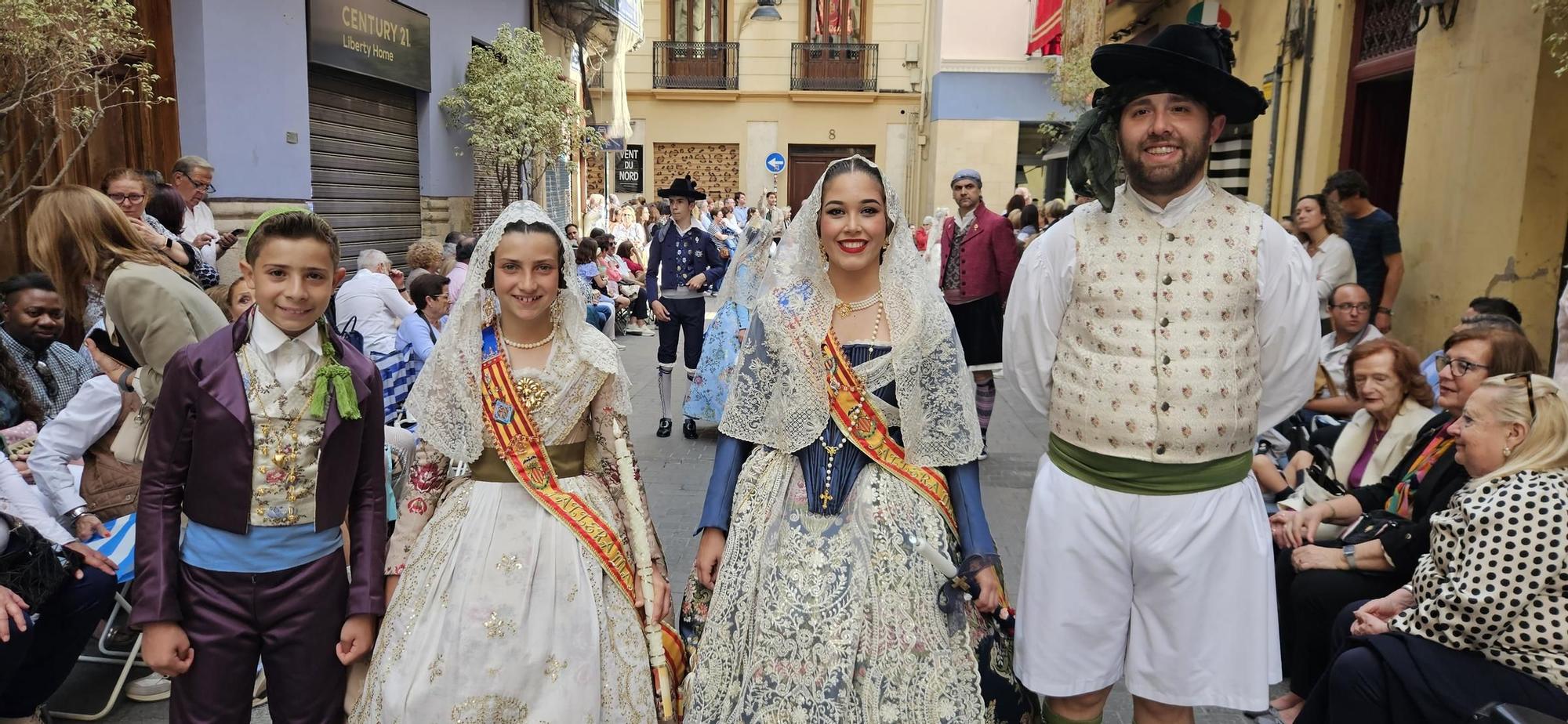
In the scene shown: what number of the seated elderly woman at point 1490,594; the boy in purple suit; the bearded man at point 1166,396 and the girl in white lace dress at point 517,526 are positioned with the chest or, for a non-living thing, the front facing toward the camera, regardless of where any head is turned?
3

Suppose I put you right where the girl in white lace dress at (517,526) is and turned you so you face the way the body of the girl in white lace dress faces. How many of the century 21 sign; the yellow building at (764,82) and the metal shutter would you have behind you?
3

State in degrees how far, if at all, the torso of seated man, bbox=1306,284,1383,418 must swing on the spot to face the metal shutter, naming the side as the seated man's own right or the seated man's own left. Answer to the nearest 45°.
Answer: approximately 45° to the seated man's own right

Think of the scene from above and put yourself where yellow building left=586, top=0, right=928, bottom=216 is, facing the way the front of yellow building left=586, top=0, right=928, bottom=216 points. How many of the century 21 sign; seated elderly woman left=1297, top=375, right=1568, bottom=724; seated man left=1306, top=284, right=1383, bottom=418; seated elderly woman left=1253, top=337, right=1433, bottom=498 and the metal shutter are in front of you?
5

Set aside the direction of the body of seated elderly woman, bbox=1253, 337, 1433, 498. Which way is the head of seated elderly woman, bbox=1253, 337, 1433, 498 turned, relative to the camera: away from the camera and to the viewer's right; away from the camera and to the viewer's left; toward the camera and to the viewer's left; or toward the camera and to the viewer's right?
toward the camera and to the viewer's left

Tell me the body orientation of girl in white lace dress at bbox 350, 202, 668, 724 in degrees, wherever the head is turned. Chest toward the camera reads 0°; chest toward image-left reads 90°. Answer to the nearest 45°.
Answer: approximately 0°

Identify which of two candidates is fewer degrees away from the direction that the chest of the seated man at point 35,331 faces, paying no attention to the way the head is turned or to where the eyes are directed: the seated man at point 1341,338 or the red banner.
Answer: the seated man

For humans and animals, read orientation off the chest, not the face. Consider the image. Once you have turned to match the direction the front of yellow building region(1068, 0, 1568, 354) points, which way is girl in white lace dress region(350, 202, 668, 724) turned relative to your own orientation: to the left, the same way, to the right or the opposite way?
to the left

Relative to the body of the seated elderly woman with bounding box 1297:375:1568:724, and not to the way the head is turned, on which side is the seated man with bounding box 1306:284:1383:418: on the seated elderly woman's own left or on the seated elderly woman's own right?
on the seated elderly woman's own right

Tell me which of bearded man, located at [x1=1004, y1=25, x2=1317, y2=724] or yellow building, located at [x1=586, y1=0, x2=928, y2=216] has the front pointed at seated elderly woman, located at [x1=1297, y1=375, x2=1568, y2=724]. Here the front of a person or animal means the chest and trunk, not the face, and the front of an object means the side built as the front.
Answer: the yellow building

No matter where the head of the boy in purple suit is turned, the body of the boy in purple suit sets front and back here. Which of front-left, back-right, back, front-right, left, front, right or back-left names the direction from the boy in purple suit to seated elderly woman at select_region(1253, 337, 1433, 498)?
left

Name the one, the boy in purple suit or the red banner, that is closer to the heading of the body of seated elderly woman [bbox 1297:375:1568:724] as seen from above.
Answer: the boy in purple suit
